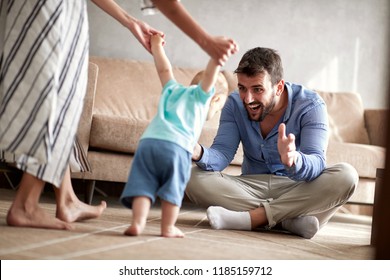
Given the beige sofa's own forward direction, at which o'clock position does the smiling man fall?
The smiling man is roughly at 11 o'clock from the beige sofa.

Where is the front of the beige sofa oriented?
toward the camera

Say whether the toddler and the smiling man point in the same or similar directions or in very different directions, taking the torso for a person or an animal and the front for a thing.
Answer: very different directions

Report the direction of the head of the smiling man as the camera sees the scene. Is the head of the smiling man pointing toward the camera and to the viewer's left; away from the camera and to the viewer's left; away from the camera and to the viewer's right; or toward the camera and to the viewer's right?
toward the camera and to the viewer's left

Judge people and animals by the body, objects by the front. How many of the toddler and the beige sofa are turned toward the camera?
1

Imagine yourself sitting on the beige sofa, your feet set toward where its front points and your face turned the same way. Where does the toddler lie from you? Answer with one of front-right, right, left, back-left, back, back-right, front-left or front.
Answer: front

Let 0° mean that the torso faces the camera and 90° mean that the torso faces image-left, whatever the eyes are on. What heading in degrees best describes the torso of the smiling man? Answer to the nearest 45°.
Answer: approximately 45°
